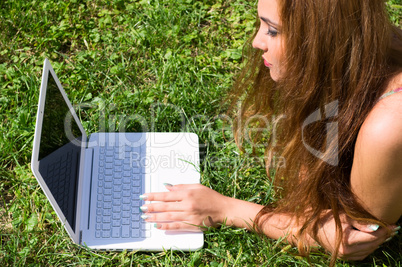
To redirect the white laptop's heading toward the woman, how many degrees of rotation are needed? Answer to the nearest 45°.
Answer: approximately 45° to its right

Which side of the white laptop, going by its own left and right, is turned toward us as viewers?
right
